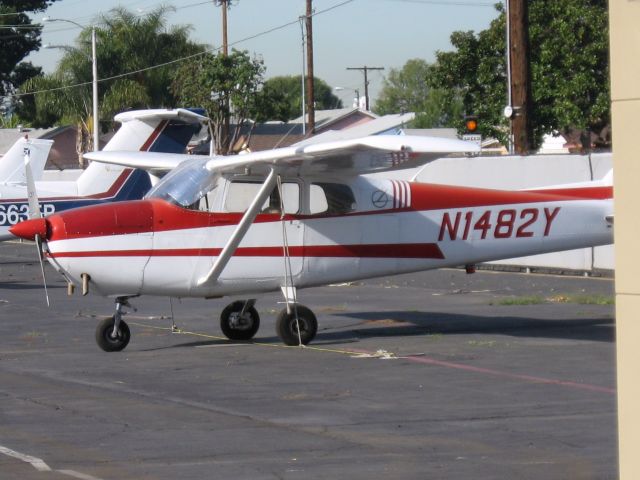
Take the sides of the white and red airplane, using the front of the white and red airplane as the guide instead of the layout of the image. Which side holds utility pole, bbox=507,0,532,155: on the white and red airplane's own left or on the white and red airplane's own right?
on the white and red airplane's own right

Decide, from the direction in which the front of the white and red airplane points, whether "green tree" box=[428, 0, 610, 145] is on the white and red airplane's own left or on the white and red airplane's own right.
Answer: on the white and red airplane's own right

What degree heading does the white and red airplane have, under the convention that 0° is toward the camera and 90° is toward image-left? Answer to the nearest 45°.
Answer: approximately 90°

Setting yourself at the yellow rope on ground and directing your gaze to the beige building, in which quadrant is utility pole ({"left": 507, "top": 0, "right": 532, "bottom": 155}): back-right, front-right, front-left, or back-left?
back-left

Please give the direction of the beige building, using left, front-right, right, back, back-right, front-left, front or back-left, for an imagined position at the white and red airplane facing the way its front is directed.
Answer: left

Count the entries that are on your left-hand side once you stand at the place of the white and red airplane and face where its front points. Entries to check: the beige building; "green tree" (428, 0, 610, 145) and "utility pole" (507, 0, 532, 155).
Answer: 1
